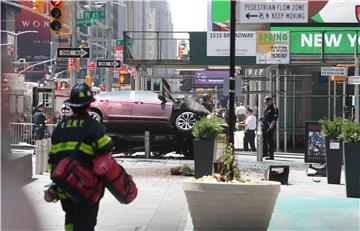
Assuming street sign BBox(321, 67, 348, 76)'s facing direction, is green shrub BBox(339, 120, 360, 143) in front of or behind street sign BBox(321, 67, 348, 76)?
in front

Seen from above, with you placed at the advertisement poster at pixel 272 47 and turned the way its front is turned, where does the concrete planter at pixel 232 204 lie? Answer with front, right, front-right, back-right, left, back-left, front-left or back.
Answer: front

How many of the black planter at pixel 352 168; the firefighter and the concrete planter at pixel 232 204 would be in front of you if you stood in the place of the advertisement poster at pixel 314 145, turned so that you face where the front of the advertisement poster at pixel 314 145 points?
3

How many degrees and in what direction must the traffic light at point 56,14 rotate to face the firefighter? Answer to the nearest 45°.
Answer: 0° — it already faces them

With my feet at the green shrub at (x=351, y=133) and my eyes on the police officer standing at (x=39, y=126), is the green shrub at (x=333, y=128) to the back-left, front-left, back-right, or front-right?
front-right

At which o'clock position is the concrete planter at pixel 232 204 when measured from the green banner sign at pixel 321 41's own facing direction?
The concrete planter is roughly at 12 o'clock from the green banner sign.

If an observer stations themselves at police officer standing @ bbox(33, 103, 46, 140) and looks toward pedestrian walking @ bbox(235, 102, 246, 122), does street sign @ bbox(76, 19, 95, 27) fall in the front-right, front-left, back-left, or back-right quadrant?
front-left

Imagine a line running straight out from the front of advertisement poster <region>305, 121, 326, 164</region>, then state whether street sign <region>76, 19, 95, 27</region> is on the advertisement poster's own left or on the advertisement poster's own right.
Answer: on the advertisement poster's own right

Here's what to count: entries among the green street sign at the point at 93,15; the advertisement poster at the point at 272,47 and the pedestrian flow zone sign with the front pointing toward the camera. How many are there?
3

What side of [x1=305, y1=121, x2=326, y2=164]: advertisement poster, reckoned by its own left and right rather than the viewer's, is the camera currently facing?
front

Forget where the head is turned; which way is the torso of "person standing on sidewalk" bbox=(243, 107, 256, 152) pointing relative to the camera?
to the viewer's left

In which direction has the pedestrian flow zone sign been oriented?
toward the camera
